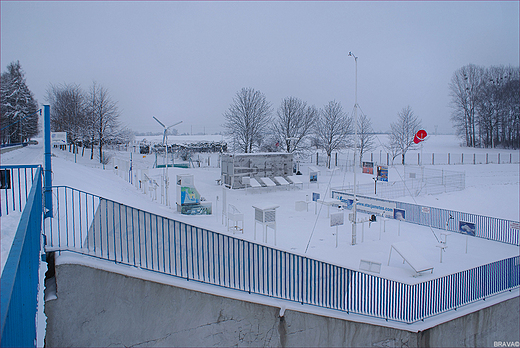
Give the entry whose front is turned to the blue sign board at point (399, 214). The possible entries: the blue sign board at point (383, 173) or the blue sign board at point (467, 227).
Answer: the blue sign board at point (383, 173)

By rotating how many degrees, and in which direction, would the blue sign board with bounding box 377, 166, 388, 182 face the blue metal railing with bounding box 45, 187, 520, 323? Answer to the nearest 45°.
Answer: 0° — it already faces it

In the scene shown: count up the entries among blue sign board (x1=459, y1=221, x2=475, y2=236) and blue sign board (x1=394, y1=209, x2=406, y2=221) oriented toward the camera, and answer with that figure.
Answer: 2

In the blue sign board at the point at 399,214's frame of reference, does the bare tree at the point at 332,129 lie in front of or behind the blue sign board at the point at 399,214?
behind

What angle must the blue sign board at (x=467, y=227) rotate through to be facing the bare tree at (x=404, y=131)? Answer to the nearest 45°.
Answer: approximately 180°

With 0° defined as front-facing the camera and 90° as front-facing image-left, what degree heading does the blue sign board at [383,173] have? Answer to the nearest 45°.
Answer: approximately 0°

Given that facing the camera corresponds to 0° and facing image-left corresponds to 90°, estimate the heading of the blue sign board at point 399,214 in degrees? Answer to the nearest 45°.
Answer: approximately 0°

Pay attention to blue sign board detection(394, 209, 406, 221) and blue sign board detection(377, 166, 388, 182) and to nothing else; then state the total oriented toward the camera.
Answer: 2
